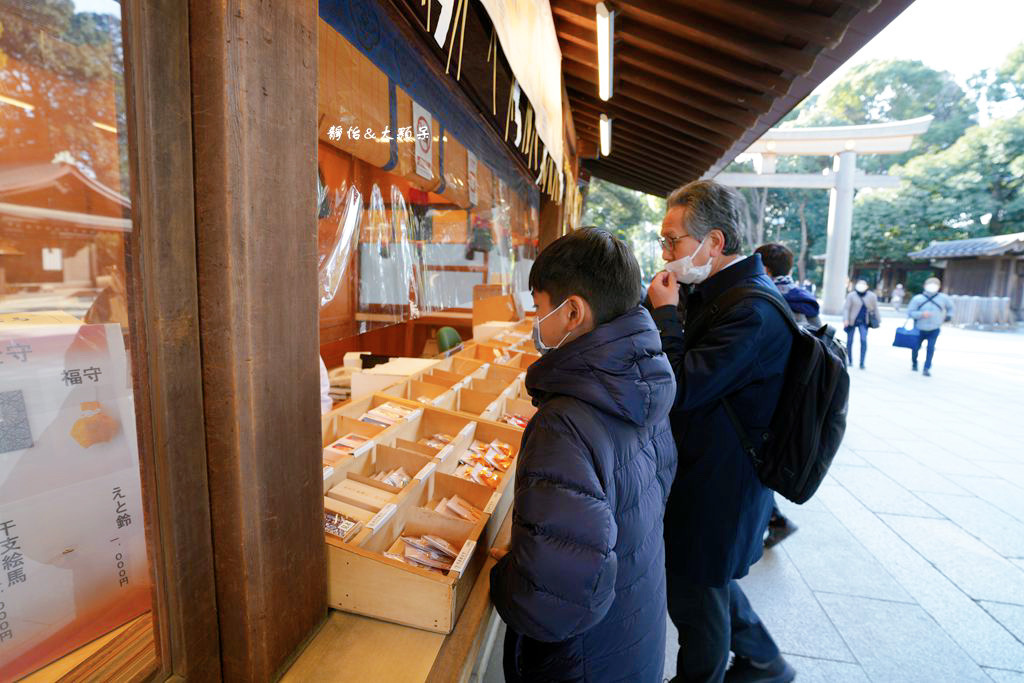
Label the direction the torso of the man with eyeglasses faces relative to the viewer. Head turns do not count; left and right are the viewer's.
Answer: facing to the left of the viewer

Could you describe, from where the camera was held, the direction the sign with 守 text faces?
facing the viewer and to the right of the viewer

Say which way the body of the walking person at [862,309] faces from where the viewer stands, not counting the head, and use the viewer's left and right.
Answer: facing the viewer

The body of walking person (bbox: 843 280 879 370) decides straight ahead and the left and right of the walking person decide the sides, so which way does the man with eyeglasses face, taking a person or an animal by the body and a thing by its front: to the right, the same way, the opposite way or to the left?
to the right

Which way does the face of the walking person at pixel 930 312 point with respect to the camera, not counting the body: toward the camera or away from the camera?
toward the camera

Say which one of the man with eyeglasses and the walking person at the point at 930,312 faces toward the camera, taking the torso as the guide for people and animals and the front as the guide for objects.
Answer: the walking person

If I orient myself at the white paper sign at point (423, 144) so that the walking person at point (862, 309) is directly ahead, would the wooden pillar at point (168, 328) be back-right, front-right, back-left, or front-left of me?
back-right

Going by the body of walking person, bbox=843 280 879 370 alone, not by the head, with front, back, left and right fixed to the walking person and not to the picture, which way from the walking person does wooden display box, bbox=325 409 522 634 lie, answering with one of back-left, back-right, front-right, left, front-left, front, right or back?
front

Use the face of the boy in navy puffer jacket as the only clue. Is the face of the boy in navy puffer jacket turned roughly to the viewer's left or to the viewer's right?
to the viewer's left

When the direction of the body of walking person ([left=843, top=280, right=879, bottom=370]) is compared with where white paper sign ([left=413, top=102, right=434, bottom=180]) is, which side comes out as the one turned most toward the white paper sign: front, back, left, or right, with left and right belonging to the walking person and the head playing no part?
front

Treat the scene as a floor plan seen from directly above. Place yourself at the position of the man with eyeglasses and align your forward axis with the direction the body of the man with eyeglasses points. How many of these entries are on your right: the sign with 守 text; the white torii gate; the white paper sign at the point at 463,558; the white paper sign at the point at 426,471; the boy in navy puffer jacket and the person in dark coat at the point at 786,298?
2

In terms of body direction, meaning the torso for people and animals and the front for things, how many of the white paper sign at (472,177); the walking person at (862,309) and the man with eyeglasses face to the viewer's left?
1

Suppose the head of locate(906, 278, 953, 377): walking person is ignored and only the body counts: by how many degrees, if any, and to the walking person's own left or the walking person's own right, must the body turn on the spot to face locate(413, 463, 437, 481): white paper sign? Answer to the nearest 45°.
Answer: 0° — they already face it

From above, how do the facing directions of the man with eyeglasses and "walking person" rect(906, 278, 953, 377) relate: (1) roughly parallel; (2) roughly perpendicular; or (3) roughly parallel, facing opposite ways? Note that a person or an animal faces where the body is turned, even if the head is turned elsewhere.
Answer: roughly perpendicular

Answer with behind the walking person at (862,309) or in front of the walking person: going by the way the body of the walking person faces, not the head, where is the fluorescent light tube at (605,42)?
in front

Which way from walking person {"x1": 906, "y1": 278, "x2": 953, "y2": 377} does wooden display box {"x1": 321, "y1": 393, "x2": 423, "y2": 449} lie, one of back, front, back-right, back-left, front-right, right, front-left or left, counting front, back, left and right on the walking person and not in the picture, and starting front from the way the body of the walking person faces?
front

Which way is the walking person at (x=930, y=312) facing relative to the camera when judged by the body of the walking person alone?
toward the camera

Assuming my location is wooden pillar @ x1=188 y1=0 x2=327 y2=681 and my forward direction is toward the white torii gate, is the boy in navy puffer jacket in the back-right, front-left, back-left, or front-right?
front-right

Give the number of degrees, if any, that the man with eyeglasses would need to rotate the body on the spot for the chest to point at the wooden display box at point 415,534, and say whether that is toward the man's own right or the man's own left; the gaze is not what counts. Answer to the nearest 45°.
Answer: approximately 45° to the man's own left

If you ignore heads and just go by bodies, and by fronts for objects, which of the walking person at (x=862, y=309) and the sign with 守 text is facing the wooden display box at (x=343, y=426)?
the walking person
